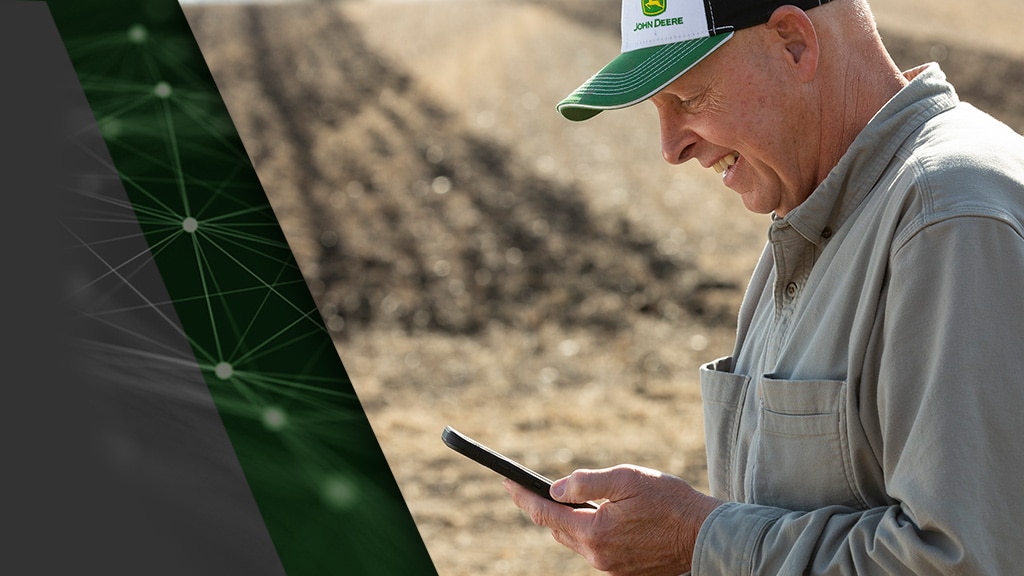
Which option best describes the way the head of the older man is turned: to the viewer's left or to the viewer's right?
to the viewer's left

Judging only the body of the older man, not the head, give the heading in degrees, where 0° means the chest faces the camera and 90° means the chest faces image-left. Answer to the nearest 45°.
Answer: approximately 45°
